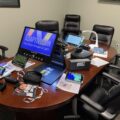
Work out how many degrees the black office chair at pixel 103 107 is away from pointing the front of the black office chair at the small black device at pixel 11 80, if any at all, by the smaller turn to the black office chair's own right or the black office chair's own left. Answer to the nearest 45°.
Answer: approximately 45° to the black office chair's own left

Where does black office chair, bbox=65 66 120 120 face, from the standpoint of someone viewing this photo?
facing away from the viewer and to the left of the viewer

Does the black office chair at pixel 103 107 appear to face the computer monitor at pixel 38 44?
yes

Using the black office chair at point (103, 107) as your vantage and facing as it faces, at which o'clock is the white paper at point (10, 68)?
The white paper is roughly at 11 o'clock from the black office chair.

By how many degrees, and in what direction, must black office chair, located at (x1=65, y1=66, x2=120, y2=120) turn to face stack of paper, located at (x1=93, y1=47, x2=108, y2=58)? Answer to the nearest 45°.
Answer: approximately 45° to its right
